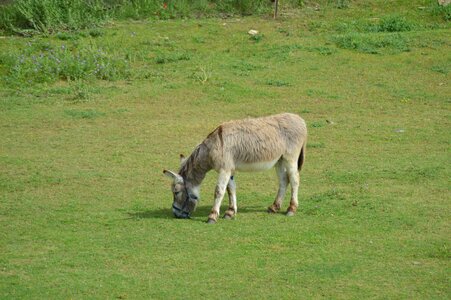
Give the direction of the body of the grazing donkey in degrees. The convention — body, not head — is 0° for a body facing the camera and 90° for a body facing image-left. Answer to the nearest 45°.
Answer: approximately 90°

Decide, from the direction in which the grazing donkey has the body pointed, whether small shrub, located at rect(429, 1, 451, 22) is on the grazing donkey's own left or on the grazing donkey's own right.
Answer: on the grazing donkey's own right

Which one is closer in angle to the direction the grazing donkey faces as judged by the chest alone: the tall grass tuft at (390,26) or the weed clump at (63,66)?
the weed clump

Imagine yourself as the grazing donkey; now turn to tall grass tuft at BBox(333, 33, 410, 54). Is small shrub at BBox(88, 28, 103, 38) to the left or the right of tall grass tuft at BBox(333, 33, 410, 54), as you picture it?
left

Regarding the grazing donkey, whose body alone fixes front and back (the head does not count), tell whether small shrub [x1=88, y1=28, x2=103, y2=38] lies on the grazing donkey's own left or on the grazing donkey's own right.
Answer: on the grazing donkey's own right

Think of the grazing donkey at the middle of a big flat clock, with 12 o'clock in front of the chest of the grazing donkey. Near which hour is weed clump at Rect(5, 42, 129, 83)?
The weed clump is roughly at 2 o'clock from the grazing donkey.

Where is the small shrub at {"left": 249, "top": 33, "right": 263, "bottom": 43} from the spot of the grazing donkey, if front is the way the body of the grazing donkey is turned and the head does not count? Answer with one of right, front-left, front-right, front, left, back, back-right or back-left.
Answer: right

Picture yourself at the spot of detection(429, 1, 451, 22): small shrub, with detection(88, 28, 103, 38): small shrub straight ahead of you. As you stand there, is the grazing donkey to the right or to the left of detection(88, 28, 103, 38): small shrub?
left

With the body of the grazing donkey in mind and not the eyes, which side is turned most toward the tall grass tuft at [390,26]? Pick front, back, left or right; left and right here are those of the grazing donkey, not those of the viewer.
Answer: right

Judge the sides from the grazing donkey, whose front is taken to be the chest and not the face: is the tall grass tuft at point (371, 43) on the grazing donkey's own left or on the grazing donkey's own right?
on the grazing donkey's own right
